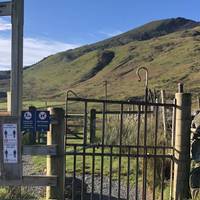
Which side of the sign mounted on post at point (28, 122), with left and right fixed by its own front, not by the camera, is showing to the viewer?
front

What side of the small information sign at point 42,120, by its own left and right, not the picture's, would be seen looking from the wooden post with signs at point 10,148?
right

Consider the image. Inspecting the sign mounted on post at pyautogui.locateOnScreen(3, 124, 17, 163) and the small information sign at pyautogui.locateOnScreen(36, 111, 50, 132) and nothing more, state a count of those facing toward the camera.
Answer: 2

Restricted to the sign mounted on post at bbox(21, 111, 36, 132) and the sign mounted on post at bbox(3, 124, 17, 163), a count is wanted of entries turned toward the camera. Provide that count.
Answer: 2

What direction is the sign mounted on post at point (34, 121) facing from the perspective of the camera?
toward the camera

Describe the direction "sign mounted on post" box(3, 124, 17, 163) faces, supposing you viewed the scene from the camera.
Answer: facing the viewer
